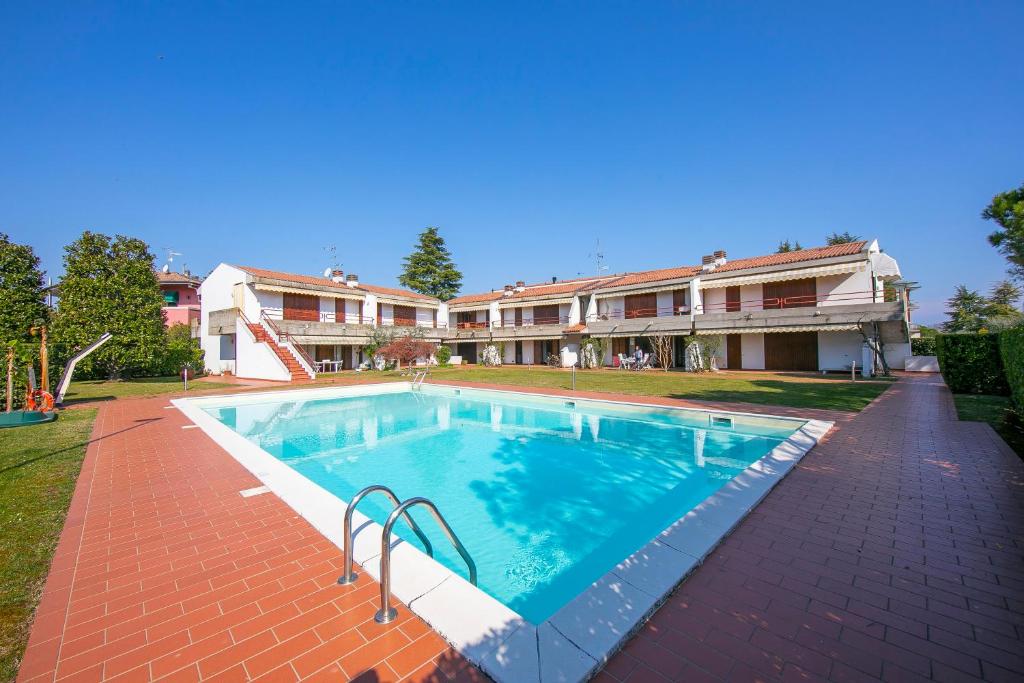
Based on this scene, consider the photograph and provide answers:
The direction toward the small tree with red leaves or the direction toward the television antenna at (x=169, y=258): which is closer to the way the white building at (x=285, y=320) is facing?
the small tree with red leaves

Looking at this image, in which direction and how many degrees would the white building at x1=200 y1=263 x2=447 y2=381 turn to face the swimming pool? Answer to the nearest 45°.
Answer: approximately 45° to its right

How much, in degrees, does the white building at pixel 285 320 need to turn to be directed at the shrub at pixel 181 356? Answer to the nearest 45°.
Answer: approximately 135° to its right

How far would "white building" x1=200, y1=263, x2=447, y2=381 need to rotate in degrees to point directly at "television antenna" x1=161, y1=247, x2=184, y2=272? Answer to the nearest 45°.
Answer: approximately 180°

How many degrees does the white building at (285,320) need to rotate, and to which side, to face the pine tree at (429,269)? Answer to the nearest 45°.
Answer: approximately 90° to its left

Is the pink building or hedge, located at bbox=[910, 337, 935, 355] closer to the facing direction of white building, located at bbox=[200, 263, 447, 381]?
the hedge

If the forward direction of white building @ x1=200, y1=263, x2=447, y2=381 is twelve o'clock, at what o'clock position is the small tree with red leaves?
The small tree with red leaves is roughly at 11 o'clock from the white building.

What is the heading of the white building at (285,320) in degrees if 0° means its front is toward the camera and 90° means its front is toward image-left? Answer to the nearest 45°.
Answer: approximately 315°

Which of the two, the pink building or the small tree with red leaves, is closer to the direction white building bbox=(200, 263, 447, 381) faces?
the small tree with red leaves

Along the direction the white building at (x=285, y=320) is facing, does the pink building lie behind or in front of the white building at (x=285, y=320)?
behind

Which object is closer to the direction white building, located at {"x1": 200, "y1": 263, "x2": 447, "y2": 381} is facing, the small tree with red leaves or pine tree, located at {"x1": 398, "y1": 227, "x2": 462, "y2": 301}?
the small tree with red leaves

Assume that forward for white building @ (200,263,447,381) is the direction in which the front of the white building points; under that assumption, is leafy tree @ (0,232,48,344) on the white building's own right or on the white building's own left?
on the white building's own right

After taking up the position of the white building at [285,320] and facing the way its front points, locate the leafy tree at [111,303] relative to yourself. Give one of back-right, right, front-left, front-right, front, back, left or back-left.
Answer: right
